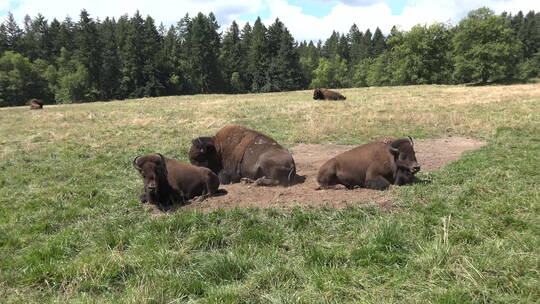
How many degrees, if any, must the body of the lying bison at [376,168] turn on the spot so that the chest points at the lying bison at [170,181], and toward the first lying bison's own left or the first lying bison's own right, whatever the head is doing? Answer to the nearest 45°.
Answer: approximately 180°

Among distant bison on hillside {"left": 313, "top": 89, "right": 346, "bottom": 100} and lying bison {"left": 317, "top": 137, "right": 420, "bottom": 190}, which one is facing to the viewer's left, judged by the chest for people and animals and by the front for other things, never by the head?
the distant bison on hillside

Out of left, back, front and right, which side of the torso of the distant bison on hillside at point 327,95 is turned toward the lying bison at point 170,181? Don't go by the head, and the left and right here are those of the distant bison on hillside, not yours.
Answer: left

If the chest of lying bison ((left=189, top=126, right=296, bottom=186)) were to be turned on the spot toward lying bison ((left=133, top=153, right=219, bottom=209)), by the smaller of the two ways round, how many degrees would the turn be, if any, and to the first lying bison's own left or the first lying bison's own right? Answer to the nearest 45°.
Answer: approximately 45° to the first lying bison's own left

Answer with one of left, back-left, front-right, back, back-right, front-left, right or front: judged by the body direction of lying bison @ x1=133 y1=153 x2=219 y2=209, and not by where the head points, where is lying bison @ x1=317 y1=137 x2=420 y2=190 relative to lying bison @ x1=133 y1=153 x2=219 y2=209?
back-left

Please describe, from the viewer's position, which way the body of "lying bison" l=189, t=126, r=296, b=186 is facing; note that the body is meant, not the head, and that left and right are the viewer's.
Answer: facing to the left of the viewer

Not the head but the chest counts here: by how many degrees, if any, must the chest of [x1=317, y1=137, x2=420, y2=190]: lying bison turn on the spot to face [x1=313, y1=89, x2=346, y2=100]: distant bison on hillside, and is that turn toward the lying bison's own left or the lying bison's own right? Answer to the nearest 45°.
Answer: approximately 90° to the lying bison's own left

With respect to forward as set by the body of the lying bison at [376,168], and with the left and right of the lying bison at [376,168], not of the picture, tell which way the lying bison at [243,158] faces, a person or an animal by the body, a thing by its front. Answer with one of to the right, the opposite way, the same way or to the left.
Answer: the opposite way

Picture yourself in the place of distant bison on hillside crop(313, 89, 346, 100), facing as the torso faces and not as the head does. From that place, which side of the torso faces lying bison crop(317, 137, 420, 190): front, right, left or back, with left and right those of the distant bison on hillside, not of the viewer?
left

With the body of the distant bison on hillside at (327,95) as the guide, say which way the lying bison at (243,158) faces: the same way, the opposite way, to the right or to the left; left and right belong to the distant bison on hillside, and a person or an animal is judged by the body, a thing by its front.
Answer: the same way

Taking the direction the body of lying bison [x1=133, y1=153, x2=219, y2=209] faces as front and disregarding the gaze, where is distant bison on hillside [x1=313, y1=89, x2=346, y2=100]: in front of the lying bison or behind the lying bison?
behind

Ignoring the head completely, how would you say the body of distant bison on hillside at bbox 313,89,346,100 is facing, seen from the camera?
to the viewer's left

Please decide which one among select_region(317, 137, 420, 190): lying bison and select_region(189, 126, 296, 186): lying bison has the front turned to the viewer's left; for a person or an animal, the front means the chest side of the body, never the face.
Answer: select_region(189, 126, 296, 186): lying bison

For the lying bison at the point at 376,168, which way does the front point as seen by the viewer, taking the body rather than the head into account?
to the viewer's right
